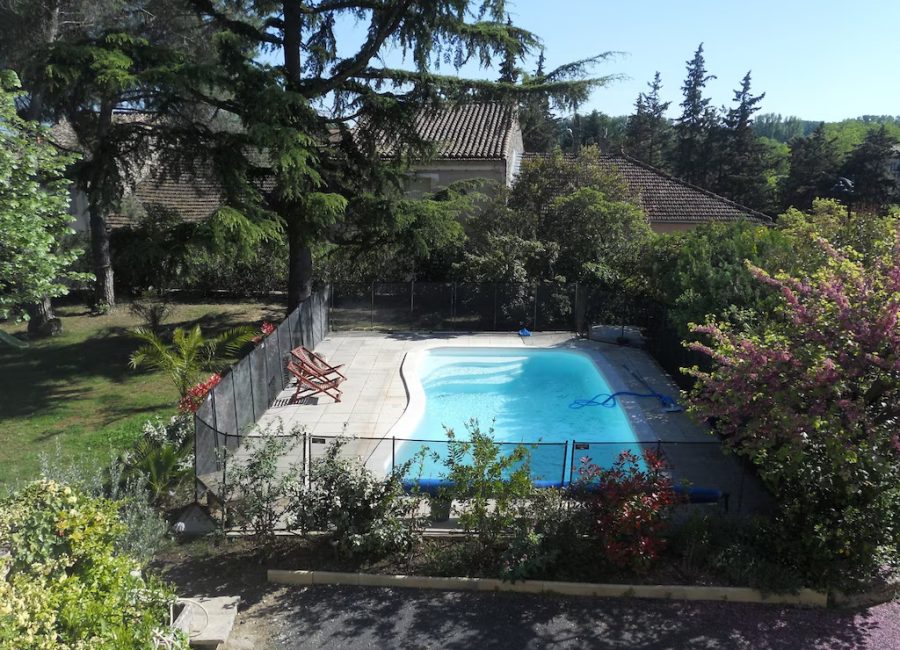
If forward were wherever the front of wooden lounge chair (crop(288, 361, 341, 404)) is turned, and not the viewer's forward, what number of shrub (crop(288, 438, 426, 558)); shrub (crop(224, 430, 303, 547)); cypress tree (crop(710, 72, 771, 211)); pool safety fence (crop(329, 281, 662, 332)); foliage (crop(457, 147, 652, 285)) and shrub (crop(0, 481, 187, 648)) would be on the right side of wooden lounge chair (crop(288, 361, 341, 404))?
3

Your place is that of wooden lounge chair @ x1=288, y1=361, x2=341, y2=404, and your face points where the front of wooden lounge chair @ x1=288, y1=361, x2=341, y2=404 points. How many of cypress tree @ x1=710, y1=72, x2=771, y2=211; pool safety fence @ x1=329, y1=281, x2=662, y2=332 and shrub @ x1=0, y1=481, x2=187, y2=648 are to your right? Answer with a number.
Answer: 1

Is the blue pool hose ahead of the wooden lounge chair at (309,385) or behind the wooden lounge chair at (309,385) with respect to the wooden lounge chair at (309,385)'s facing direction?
ahead

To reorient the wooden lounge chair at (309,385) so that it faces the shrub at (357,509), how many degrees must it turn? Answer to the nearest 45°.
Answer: approximately 90° to its right

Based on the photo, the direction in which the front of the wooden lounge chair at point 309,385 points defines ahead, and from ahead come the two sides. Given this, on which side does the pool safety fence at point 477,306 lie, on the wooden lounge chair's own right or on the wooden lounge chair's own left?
on the wooden lounge chair's own left

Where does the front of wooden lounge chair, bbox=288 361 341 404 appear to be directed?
to the viewer's right

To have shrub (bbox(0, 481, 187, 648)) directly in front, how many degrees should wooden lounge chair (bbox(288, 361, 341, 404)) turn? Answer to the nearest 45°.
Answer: approximately 90° to its right
